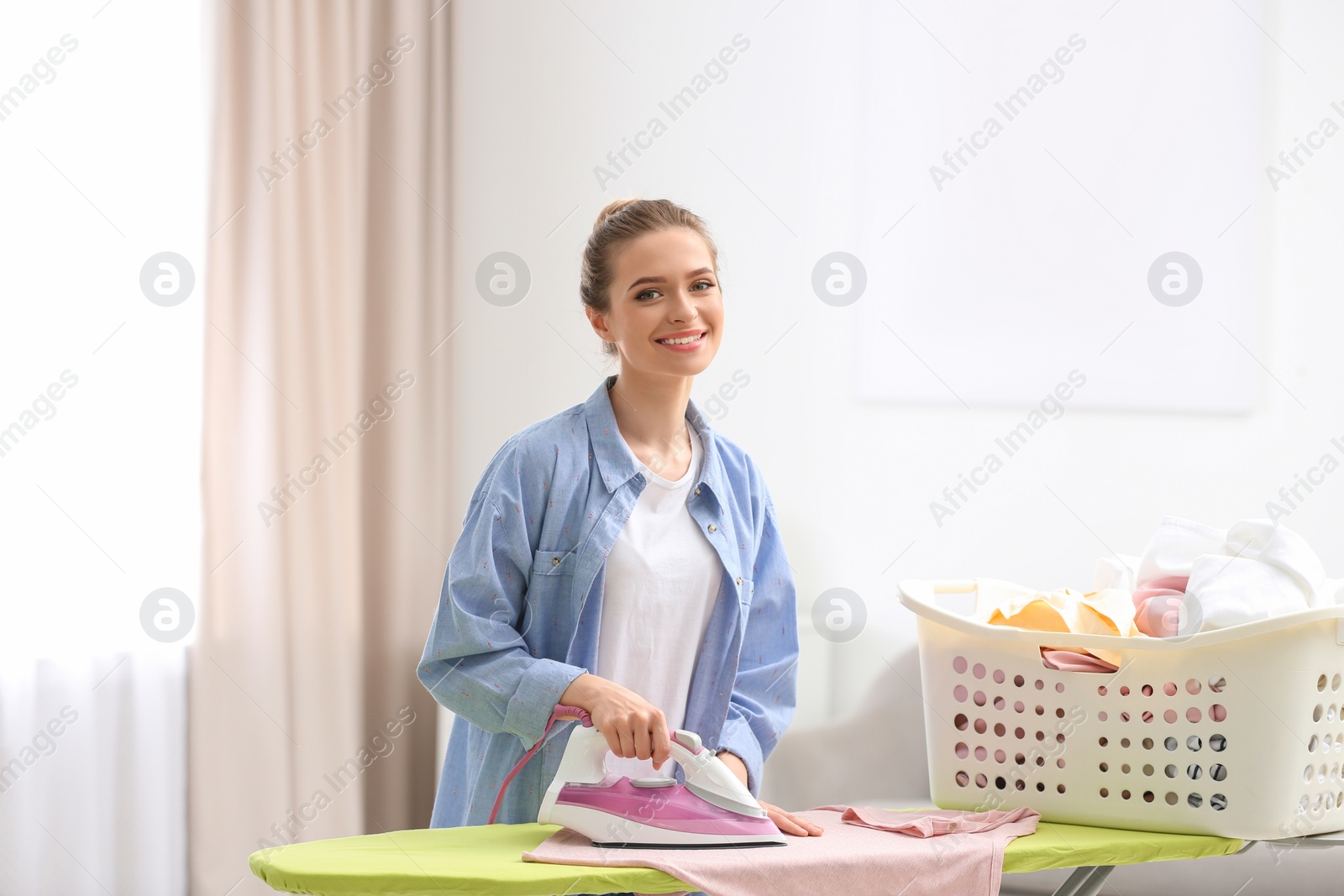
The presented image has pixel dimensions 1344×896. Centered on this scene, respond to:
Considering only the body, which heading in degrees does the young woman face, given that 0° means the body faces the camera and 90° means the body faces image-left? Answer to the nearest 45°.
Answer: approximately 315°

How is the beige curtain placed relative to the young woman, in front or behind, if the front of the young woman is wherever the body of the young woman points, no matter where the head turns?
behind
